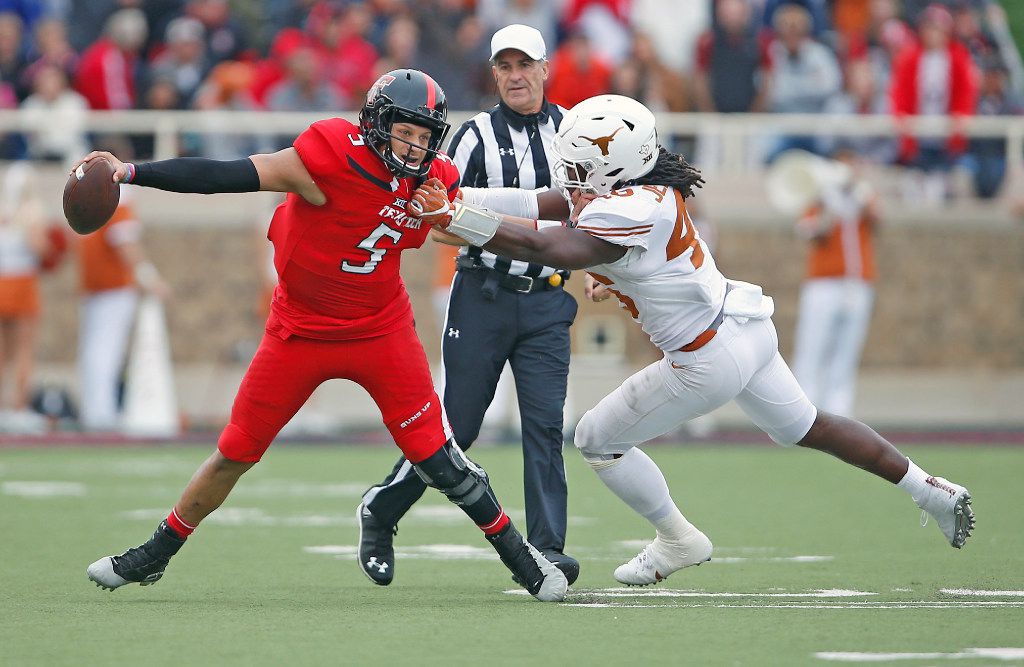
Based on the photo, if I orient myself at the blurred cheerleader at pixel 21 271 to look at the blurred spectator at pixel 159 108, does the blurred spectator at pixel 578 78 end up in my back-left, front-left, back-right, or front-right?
front-right

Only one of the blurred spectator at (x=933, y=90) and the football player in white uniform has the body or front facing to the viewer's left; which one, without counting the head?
the football player in white uniform

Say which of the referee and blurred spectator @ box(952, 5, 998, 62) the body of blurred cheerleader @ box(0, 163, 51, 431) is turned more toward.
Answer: the referee

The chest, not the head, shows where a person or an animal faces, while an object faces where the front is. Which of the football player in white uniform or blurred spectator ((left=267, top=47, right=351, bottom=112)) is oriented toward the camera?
the blurred spectator

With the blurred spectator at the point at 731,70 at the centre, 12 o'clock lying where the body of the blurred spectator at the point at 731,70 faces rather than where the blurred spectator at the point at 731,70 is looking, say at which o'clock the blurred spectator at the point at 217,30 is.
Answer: the blurred spectator at the point at 217,30 is roughly at 3 o'clock from the blurred spectator at the point at 731,70.

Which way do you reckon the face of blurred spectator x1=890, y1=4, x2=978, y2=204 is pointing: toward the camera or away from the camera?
toward the camera

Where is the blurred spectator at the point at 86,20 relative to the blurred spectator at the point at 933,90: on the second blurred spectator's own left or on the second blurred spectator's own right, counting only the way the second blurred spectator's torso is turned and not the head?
on the second blurred spectator's own right

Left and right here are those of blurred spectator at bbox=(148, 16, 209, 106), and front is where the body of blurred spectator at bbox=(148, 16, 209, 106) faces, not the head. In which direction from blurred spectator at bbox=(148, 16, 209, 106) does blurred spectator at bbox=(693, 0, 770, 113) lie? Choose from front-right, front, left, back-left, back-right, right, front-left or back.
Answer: left

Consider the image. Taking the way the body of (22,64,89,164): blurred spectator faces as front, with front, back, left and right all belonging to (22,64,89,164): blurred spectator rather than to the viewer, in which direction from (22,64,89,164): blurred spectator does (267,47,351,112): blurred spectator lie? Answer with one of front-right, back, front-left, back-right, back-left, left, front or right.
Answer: left

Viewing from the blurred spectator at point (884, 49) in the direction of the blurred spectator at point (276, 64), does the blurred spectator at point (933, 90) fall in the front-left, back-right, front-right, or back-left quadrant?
back-left

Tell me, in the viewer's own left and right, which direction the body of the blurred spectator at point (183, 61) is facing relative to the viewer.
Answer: facing the viewer

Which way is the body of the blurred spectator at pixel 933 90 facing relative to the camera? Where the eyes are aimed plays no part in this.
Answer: toward the camera

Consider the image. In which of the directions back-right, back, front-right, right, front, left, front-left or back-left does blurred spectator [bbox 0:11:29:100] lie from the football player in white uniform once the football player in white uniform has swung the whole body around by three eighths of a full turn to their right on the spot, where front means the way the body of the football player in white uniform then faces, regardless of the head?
left

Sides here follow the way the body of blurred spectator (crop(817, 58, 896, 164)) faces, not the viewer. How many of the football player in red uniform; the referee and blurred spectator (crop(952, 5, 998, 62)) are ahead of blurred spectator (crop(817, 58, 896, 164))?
2

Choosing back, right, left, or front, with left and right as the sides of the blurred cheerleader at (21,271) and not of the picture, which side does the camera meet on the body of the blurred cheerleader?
front

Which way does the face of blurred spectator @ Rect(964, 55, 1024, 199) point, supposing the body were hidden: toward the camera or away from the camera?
toward the camera

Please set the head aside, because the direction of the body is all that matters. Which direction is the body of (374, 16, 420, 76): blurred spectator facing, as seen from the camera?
toward the camera

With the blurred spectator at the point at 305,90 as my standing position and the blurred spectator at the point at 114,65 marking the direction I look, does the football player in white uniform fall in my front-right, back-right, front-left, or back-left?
back-left
